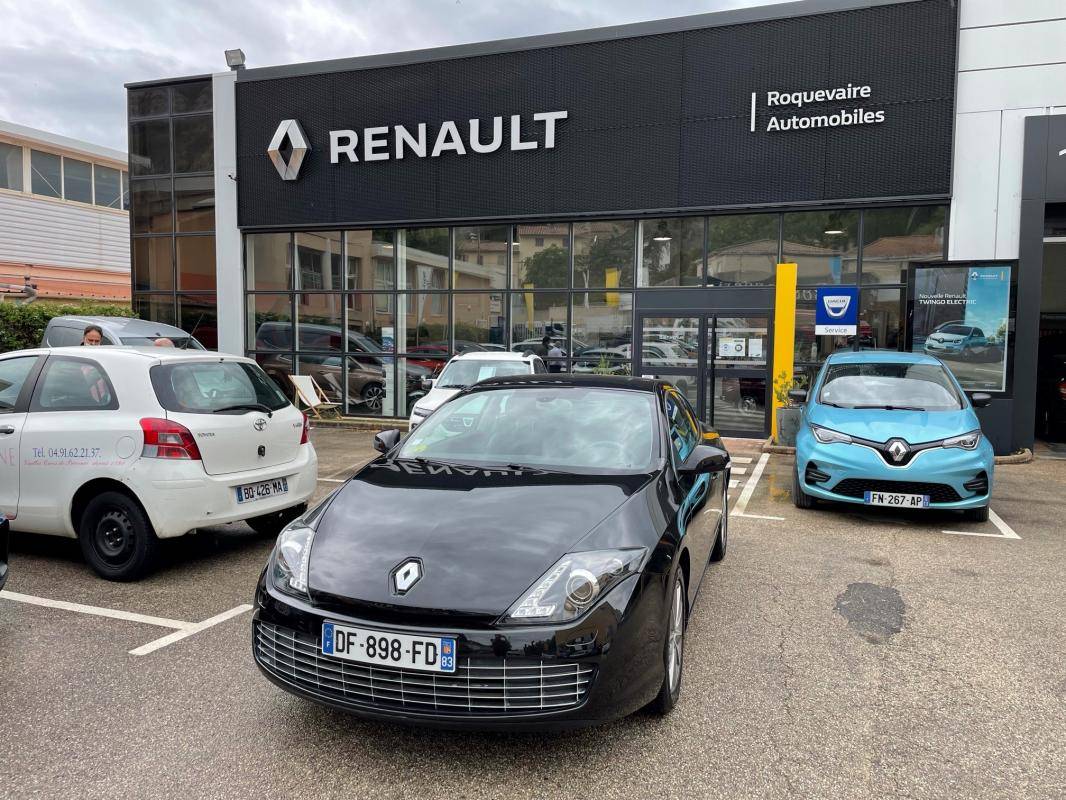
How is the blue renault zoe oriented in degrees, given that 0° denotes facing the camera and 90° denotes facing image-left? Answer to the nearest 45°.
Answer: approximately 0°

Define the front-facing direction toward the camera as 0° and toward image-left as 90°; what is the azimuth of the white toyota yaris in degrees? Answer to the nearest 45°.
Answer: approximately 135°

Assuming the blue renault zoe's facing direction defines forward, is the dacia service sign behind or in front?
behind

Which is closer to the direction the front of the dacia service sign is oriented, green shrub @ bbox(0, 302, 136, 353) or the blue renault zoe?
the blue renault zoe

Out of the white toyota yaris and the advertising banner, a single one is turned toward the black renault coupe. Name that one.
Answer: the advertising banner

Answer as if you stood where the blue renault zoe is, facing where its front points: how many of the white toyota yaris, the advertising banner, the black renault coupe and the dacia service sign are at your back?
2

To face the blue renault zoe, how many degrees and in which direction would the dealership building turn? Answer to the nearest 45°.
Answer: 0° — it already faces it

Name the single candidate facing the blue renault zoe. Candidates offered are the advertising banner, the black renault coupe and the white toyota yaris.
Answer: the advertising banner
